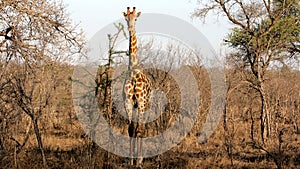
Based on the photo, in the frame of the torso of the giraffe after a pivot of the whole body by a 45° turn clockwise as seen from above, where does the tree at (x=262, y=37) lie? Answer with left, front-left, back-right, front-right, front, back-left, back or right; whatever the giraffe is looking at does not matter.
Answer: back

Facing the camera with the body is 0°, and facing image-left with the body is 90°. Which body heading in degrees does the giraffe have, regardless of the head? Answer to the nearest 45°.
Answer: approximately 0°
